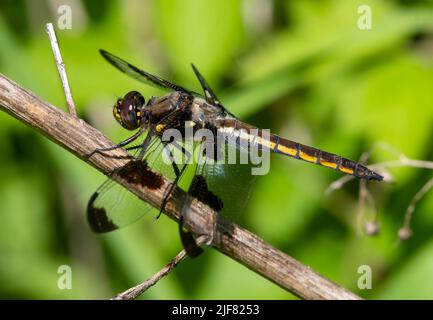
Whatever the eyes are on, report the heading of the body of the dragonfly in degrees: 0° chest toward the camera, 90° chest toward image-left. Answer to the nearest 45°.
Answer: approximately 90°
